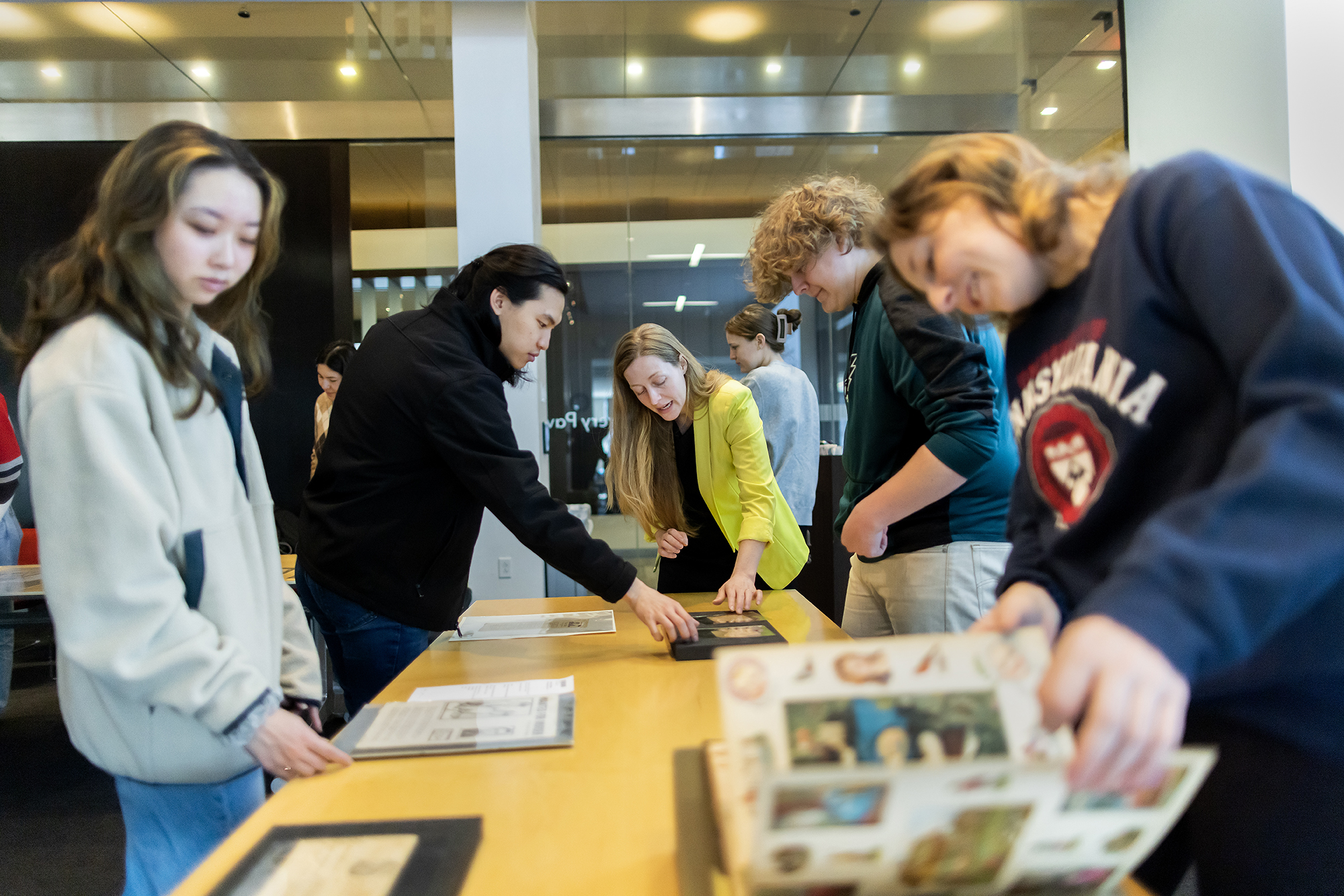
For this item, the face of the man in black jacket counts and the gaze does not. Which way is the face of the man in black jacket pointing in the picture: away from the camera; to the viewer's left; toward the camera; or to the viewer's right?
to the viewer's right

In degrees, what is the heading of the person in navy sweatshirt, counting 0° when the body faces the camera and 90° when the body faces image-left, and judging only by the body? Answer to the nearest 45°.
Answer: approximately 45°

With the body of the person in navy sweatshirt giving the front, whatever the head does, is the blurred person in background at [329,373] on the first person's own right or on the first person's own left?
on the first person's own right

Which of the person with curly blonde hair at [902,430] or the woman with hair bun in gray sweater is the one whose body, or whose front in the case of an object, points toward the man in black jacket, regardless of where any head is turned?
the person with curly blonde hair

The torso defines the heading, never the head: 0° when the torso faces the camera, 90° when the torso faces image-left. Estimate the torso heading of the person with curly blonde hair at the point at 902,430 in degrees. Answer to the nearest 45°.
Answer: approximately 90°

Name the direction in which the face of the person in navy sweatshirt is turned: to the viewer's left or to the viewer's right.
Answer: to the viewer's left

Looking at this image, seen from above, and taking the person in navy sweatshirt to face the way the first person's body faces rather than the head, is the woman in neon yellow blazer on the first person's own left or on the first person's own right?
on the first person's own right

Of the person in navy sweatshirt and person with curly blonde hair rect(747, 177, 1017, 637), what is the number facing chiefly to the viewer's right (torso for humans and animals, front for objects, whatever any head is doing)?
0
